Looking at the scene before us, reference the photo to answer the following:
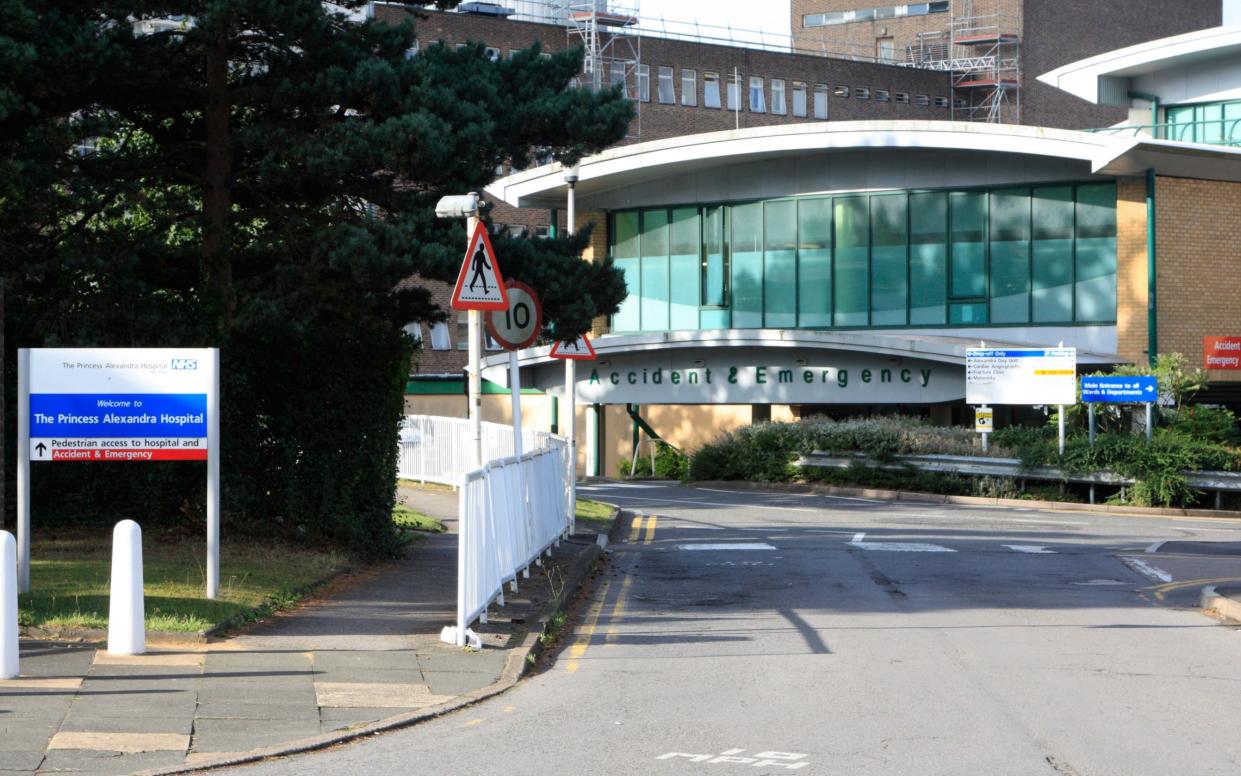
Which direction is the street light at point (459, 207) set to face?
to the viewer's left

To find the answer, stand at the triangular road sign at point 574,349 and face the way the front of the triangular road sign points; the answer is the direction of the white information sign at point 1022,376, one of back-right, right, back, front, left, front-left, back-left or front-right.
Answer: back-left

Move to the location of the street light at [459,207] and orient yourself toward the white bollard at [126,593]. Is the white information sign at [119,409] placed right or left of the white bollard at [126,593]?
right

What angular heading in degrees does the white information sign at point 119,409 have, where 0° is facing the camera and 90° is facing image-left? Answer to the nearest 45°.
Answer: approximately 0°

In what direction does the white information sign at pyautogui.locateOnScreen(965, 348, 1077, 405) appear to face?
toward the camera

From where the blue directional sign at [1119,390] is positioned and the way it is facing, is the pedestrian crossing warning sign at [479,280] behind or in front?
in front

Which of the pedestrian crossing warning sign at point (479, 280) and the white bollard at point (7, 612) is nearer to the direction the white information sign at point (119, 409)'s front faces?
the white bollard

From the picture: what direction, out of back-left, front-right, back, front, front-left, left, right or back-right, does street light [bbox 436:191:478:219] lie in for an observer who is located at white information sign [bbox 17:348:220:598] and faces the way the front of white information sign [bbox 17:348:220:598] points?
left

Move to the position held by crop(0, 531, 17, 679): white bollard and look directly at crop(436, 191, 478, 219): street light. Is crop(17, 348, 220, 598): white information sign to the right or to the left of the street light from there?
left

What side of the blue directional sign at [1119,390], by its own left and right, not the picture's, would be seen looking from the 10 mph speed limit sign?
front

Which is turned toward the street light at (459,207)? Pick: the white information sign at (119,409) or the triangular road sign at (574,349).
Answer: the triangular road sign

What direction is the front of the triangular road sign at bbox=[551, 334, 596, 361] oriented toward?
toward the camera

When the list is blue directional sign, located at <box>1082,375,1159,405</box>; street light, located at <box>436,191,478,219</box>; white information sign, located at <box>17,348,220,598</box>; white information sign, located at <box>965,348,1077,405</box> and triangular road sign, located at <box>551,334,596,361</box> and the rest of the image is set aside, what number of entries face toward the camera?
4

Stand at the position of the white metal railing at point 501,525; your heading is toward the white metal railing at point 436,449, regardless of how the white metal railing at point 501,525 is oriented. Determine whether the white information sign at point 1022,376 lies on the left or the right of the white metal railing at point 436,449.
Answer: right
